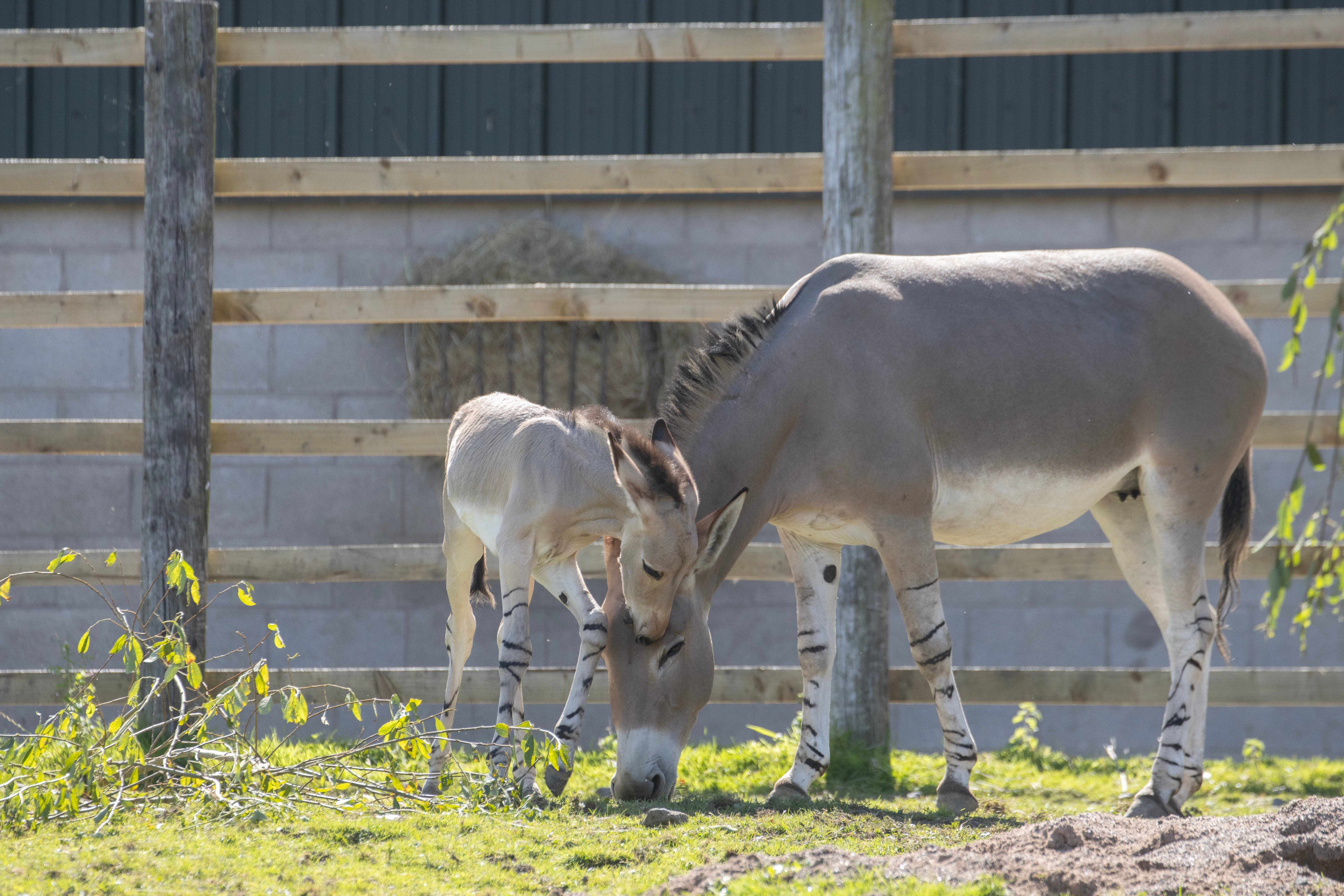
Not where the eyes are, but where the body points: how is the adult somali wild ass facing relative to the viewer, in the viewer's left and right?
facing to the left of the viewer

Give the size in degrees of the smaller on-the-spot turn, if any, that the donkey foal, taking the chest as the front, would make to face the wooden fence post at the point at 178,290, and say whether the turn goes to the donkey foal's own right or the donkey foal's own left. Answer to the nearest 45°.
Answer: approximately 180°

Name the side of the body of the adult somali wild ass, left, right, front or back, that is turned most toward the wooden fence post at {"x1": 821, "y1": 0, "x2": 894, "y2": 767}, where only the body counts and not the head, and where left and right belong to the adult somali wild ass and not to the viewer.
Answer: right

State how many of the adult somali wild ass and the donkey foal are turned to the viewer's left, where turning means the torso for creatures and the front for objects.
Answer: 1

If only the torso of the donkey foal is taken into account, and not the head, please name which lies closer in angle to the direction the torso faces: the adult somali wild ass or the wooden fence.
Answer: the adult somali wild ass

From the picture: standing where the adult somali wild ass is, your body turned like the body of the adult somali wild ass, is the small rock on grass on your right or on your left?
on your left

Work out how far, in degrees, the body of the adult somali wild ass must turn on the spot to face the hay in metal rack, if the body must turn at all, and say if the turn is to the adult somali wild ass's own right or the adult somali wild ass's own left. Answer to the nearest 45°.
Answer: approximately 45° to the adult somali wild ass's own right

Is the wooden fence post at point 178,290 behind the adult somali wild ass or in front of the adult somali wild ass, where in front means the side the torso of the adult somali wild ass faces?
in front
